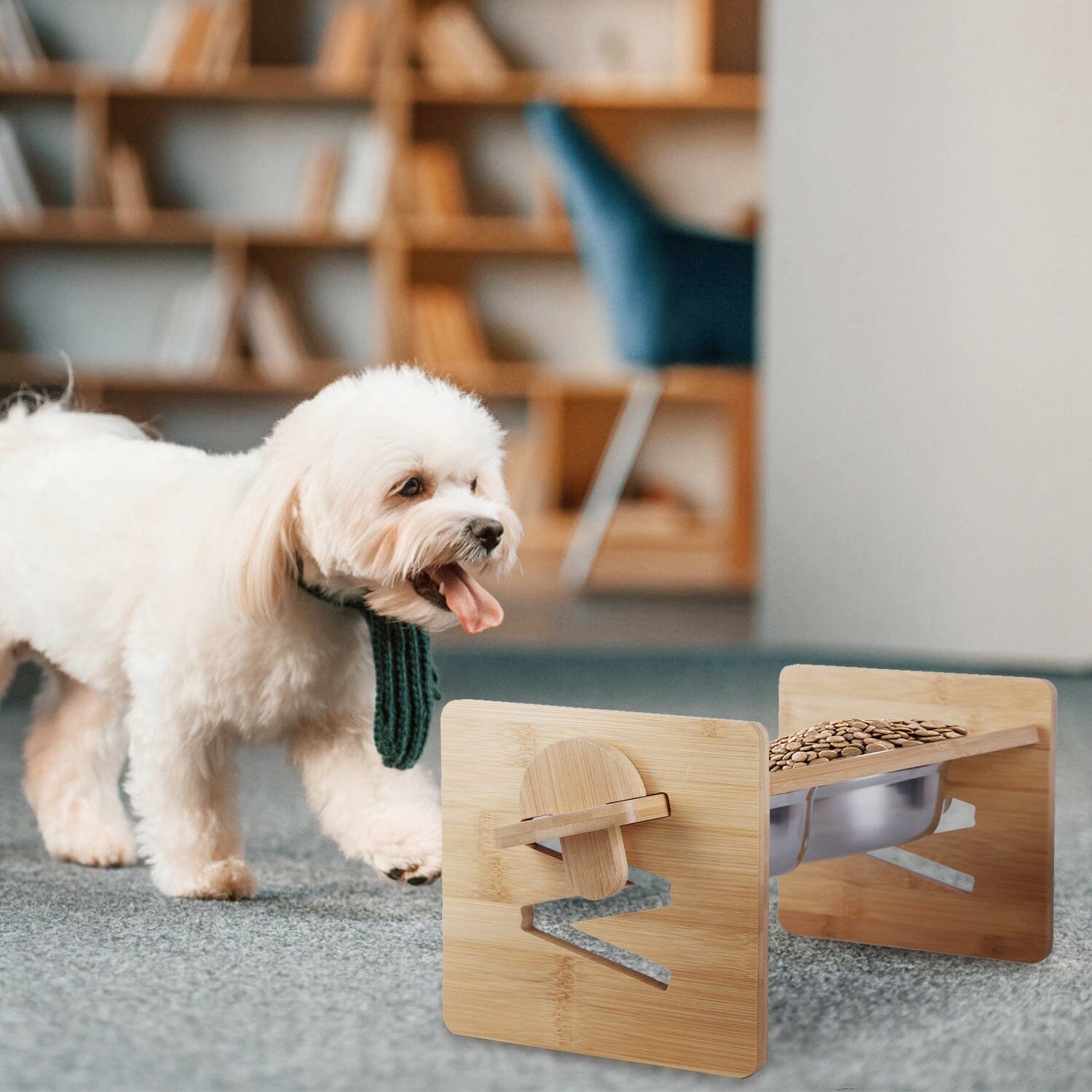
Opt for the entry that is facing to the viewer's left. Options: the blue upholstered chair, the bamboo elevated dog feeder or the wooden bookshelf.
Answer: the bamboo elevated dog feeder

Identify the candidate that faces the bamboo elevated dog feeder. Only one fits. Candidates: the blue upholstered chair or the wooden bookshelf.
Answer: the wooden bookshelf

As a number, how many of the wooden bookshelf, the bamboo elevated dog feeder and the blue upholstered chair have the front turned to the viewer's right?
1

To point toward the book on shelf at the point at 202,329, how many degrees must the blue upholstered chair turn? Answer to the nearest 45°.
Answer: approximately 135° to its left

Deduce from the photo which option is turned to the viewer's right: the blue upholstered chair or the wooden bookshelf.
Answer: the blue upholstered chair

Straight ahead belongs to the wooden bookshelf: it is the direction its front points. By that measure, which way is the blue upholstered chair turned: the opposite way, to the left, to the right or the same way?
to the left

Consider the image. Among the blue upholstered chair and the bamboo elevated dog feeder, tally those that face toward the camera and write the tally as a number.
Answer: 0

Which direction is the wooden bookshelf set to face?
toward the camera

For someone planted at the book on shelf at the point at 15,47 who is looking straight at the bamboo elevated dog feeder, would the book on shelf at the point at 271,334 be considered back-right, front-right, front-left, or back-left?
front-left

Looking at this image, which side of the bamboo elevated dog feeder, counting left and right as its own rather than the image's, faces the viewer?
left

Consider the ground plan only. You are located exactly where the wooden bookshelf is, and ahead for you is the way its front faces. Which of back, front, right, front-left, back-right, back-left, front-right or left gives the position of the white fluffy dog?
front

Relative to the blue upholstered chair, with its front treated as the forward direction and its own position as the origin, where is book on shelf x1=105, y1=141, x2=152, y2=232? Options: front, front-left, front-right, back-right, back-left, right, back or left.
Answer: back-left

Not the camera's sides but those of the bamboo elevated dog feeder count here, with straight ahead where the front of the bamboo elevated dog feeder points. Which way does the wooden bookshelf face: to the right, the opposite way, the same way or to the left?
to the left

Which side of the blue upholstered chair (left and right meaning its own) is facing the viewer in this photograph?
right

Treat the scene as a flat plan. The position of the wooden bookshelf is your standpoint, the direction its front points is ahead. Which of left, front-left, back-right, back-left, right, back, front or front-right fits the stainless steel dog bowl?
front
